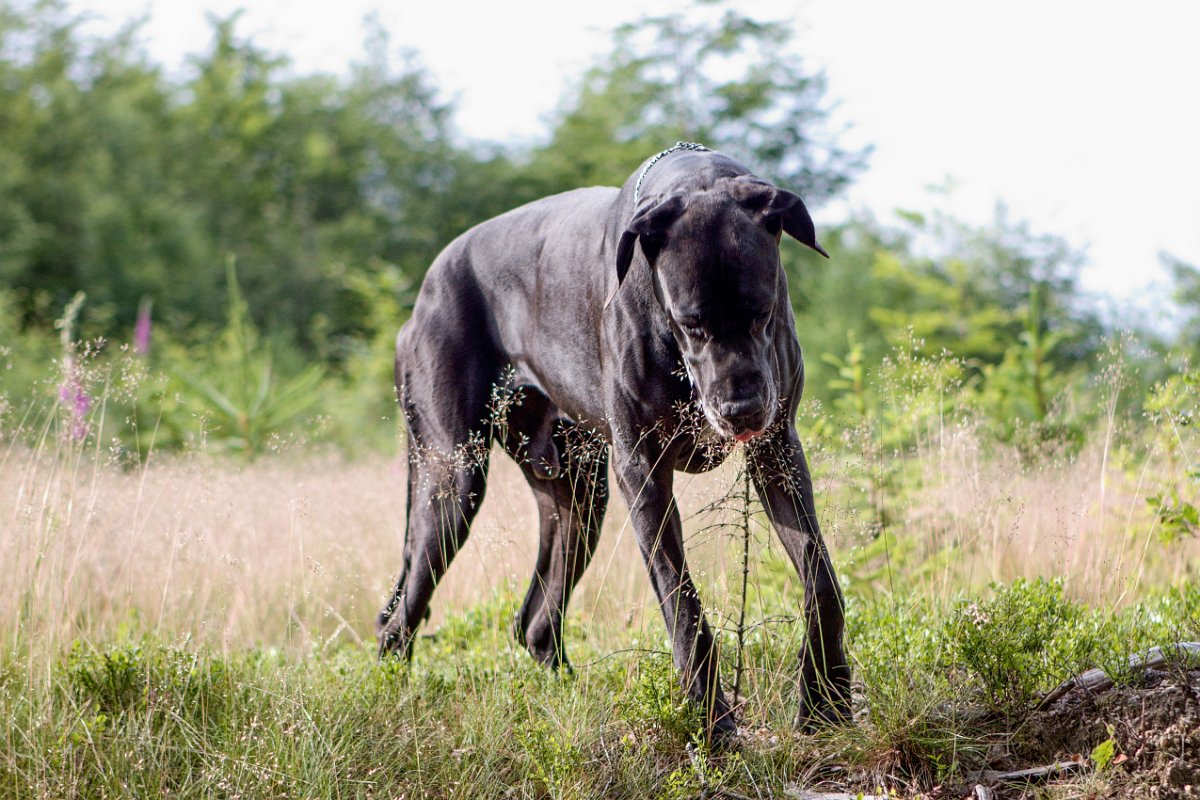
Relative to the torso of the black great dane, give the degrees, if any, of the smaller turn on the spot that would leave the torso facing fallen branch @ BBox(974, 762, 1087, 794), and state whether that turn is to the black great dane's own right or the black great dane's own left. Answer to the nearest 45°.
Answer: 0° — it already faces it

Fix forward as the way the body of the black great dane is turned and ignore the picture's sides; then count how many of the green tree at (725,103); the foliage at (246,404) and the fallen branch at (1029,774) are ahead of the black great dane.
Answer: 1

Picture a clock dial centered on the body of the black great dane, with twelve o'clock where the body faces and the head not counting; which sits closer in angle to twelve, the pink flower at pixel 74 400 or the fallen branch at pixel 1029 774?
the fallen branch

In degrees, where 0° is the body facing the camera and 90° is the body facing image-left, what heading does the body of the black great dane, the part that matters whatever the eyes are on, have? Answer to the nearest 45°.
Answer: approximately 315°

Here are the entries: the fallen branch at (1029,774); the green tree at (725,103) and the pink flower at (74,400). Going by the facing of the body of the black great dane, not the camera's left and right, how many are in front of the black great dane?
1

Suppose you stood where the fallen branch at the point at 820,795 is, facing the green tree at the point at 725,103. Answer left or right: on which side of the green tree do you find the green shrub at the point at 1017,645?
right

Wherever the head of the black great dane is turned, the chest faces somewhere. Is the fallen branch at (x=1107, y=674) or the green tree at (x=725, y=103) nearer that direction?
the fallen branch

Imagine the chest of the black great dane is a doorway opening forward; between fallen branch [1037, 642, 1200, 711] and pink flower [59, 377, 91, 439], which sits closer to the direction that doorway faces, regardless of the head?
the fallen branch

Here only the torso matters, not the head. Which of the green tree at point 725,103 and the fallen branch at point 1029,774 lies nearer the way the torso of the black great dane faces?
the fallen branch

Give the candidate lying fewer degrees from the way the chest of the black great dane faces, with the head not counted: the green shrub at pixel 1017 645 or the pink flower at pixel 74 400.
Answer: the green shrub

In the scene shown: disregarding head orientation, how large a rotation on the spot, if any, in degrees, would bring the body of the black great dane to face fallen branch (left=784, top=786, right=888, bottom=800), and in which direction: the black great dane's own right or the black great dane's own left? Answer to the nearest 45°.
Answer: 0° — it already faces it

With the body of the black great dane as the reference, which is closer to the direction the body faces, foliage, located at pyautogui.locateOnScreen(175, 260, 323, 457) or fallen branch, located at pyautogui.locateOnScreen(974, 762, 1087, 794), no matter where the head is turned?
the fallen branch
